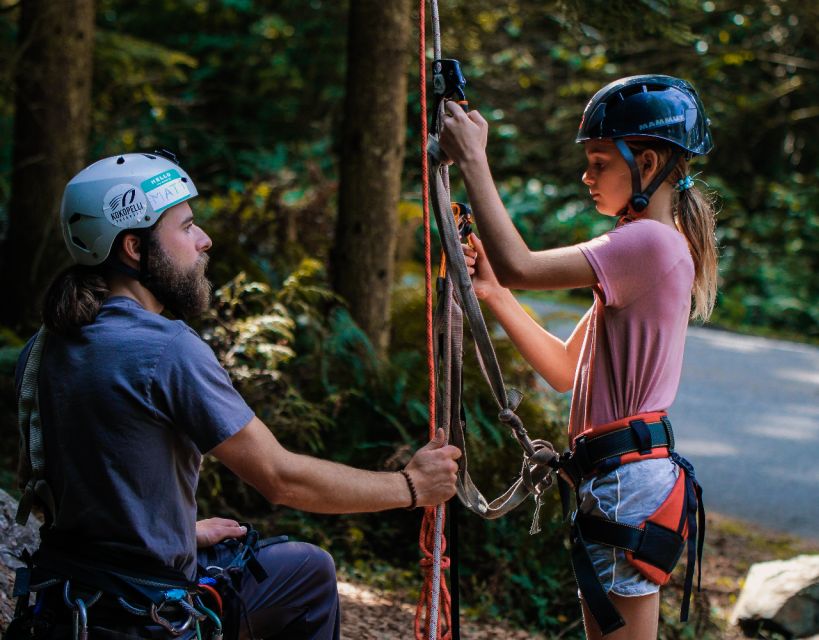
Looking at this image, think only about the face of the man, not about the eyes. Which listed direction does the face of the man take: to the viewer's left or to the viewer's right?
to the viewer's right

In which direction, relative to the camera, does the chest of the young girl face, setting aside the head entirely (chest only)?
to the viewer's left

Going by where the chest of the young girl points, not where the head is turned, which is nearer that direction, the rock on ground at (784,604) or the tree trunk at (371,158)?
the tree trunk

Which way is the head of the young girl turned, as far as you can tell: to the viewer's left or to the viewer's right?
to the viewer's left

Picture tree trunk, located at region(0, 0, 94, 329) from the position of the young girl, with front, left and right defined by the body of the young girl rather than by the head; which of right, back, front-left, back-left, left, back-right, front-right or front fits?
front-right

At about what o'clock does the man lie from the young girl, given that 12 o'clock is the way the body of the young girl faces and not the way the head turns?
The man is roughly at 11 o'clock from the young girl.
